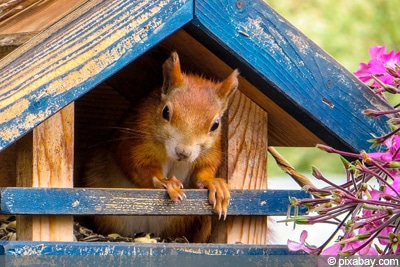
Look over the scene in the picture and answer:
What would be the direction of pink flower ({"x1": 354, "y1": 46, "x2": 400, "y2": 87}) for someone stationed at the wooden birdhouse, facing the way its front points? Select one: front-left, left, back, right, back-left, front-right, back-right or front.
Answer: left

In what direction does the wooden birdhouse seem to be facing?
toward the camera
